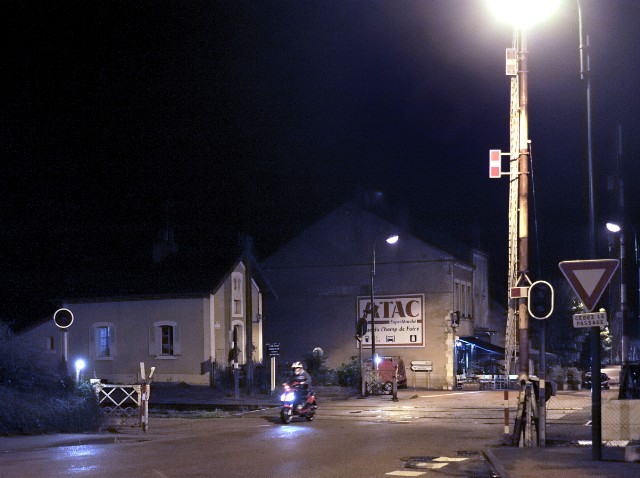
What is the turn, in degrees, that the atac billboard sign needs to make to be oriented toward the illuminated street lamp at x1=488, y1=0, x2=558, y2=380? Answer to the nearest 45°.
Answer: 0° — it already faces it

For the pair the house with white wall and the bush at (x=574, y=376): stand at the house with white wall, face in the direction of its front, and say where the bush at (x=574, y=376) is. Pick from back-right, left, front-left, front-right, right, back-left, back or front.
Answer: front-left

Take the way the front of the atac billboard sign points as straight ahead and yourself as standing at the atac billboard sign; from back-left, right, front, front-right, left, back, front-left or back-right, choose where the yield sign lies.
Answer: front

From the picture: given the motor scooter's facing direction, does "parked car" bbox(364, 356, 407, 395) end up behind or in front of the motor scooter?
behind

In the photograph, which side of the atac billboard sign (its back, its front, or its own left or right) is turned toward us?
front

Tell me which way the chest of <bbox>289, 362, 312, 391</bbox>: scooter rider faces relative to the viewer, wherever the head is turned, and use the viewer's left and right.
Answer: facing the viewer and to the left of the viewer

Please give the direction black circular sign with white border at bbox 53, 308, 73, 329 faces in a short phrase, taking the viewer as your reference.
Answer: facing the viewer

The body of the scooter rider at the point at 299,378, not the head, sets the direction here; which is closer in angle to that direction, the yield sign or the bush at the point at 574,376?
the yield sign

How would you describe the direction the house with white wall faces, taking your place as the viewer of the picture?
facing the viewer and to the right of the viewer

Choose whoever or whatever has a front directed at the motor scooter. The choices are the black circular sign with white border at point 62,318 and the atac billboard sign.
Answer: the atac billboard sign

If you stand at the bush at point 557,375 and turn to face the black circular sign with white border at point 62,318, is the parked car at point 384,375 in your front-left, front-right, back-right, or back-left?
front-right
